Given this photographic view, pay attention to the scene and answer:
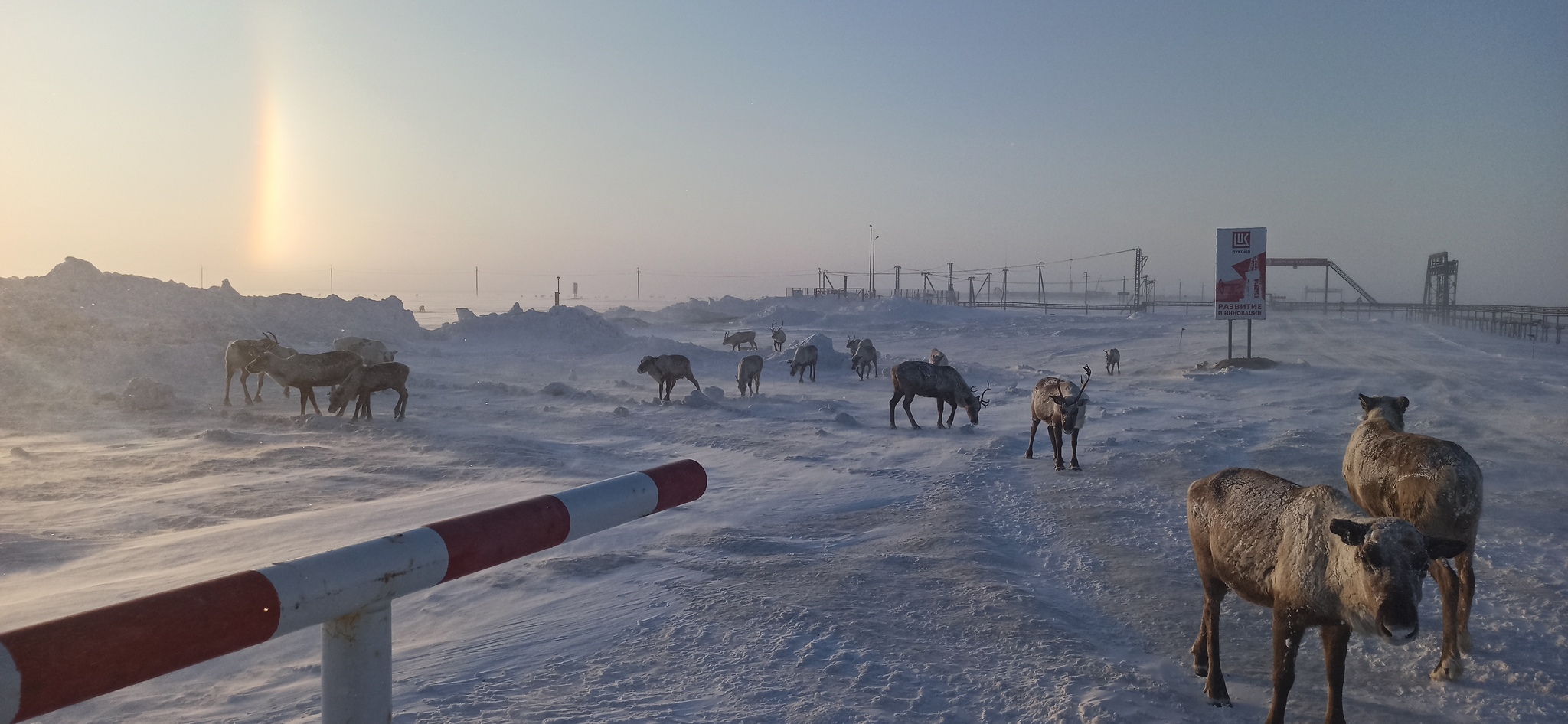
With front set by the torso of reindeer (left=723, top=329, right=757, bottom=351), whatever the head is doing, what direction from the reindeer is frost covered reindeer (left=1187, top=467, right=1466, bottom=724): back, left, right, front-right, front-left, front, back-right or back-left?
left

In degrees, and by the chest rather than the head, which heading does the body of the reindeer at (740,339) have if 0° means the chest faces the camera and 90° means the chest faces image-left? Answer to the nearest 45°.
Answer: approximately 90°

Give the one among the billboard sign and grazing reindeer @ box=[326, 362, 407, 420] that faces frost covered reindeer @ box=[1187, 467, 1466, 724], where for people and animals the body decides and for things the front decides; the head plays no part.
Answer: the billboard sign

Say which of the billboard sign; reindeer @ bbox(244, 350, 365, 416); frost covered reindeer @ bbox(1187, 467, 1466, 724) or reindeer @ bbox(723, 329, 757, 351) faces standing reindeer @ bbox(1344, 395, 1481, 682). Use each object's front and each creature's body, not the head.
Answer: the billboard sign

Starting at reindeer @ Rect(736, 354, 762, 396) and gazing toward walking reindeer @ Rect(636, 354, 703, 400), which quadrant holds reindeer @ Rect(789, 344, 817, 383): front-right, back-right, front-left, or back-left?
back-right

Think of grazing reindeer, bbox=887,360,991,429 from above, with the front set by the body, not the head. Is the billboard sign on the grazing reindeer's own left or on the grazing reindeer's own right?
on the grazing reindeer's own left

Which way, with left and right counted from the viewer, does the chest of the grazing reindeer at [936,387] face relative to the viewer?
facing to the right of the viewer

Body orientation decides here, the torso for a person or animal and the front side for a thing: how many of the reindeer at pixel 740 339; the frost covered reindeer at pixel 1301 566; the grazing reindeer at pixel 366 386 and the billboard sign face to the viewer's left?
2

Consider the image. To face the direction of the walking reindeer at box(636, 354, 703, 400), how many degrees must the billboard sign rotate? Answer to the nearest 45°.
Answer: approximately 45° to its right

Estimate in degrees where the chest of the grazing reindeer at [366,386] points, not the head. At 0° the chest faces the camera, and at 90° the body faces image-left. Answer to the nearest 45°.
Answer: approximately 90°

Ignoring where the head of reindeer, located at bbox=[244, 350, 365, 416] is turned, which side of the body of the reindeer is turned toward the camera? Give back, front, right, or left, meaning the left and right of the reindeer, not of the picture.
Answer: left

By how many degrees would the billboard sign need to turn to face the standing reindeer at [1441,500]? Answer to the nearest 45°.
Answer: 0° — it already faces it

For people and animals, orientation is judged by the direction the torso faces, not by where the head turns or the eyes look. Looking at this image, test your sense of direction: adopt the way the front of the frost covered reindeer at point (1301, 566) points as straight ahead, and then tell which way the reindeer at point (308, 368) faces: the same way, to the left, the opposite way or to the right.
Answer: to the right
